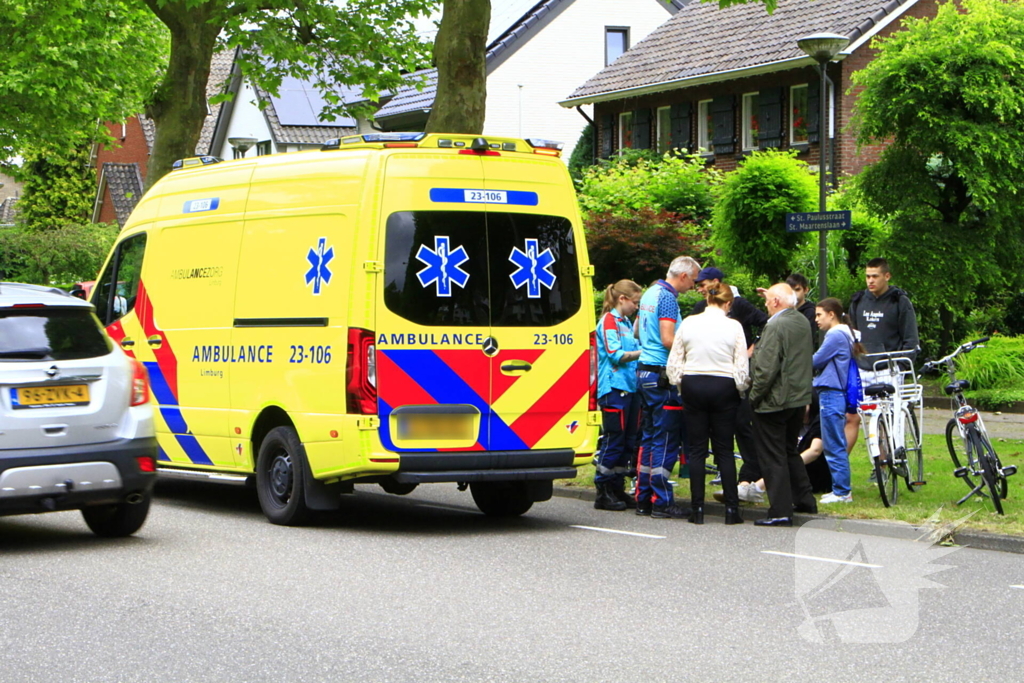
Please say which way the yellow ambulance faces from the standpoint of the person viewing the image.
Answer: facing away from the viewer and to the left of the viewer

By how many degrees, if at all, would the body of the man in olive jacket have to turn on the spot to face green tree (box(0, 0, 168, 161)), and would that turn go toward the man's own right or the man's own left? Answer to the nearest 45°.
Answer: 0° — they already face it

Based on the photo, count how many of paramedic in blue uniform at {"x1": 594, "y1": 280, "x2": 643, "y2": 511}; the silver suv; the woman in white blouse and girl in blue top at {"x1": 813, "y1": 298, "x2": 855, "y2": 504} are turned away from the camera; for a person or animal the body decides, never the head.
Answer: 2

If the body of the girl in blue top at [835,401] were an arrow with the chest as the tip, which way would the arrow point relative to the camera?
to the viewer's left

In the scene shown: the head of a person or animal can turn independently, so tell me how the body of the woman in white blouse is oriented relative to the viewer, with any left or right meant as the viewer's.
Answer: facing away from the viewer

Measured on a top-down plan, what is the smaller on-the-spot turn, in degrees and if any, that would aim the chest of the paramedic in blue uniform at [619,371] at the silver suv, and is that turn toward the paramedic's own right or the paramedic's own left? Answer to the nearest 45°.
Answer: approximately 135° to the paramedic's own right

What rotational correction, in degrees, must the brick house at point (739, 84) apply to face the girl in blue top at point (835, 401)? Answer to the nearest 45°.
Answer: approximately 45° to its left

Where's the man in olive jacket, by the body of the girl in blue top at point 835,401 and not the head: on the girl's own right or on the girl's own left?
on the girl's own left

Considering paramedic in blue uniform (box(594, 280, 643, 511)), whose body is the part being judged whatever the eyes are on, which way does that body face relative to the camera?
to the viewer's right

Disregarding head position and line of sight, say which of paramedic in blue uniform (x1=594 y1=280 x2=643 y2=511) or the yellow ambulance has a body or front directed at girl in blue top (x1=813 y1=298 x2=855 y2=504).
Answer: the paramedic in blue uniform

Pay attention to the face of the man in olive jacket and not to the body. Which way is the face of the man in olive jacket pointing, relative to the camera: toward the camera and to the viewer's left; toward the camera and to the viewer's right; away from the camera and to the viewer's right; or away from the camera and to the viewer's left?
away from the camera and to the viewer's left

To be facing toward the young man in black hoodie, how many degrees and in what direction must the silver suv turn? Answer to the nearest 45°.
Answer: approximately 90° to its right

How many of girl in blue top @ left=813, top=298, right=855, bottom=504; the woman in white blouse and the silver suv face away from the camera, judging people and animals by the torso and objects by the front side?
2

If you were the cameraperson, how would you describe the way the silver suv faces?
facing away from the viewer

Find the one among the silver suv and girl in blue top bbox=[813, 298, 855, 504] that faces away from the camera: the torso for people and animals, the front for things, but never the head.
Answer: the silver suv

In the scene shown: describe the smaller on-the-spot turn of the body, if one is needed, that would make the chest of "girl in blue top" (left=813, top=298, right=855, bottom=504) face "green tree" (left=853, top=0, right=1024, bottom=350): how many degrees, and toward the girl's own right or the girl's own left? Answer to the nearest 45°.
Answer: approximately 90° to the girl's own right
